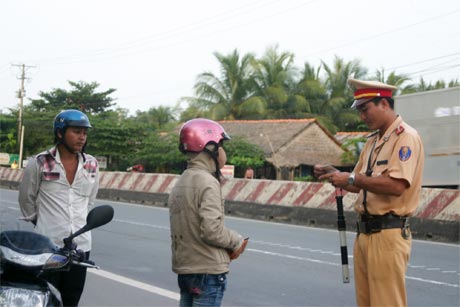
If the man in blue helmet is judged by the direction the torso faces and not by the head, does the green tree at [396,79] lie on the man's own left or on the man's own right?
on the man's own left

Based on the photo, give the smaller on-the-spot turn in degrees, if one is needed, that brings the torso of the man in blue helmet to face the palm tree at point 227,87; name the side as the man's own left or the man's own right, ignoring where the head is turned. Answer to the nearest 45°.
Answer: approximately 135° to the man's own left

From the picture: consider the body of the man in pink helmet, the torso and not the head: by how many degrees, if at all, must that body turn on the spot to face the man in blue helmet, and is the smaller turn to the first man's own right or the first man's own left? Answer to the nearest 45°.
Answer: approximately 90° to the first man's own left

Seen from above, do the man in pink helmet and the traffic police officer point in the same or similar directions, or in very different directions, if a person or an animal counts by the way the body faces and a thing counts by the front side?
very different directions

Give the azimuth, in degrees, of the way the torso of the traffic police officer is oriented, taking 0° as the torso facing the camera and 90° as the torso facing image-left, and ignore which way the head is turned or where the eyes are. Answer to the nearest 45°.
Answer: approximately 45°

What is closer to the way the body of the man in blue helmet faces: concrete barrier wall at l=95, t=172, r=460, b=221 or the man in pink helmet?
the man in pink helmet

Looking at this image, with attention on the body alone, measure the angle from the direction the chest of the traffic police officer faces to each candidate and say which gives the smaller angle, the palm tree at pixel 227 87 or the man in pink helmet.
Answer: the man in pink helmet

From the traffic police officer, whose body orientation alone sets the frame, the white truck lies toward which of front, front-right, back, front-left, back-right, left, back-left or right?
back-right

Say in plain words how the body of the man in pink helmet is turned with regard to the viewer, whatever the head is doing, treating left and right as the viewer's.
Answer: facing away from the viewer and to the right of the viewer

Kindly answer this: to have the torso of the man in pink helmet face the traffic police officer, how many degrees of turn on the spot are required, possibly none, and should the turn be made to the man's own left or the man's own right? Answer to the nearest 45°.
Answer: approximately 45° to the man's own right

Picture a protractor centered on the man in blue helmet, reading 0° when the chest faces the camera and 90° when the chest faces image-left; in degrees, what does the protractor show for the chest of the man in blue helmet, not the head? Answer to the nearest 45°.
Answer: approximately 315°

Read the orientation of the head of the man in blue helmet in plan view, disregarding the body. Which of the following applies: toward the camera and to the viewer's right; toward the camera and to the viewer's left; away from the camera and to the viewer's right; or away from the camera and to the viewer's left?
toward the camera and to the viewer's right

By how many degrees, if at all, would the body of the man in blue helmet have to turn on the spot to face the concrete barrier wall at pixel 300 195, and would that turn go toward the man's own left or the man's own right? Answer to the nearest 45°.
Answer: approximately 90° to the man's own left

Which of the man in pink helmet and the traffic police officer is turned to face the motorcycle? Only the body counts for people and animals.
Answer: the traffic police officer
